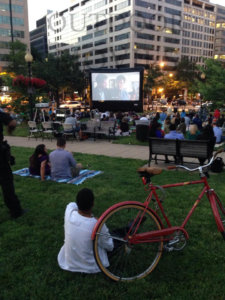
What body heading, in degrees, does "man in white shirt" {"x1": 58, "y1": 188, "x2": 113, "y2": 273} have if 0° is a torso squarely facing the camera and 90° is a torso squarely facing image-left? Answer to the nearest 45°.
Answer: approximately 180°

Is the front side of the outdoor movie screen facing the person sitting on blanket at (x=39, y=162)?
yes

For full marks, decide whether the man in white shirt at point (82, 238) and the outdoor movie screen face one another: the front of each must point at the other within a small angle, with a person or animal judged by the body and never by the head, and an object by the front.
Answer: yes

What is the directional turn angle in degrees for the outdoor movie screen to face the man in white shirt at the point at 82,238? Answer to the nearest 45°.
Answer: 0° — it already faces them

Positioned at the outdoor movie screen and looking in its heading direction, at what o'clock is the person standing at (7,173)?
The person standing is roughly at 12 o'clock from the outdoor movie screen.

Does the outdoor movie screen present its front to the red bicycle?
yes

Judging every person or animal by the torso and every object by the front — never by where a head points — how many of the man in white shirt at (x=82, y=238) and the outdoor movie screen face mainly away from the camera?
1

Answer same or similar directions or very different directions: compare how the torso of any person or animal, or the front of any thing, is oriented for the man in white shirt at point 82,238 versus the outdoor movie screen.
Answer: very different directions

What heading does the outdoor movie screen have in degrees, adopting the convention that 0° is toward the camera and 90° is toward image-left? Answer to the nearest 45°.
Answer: approximately 0°

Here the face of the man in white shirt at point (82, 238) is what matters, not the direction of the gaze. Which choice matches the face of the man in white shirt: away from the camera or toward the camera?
away from the camera
